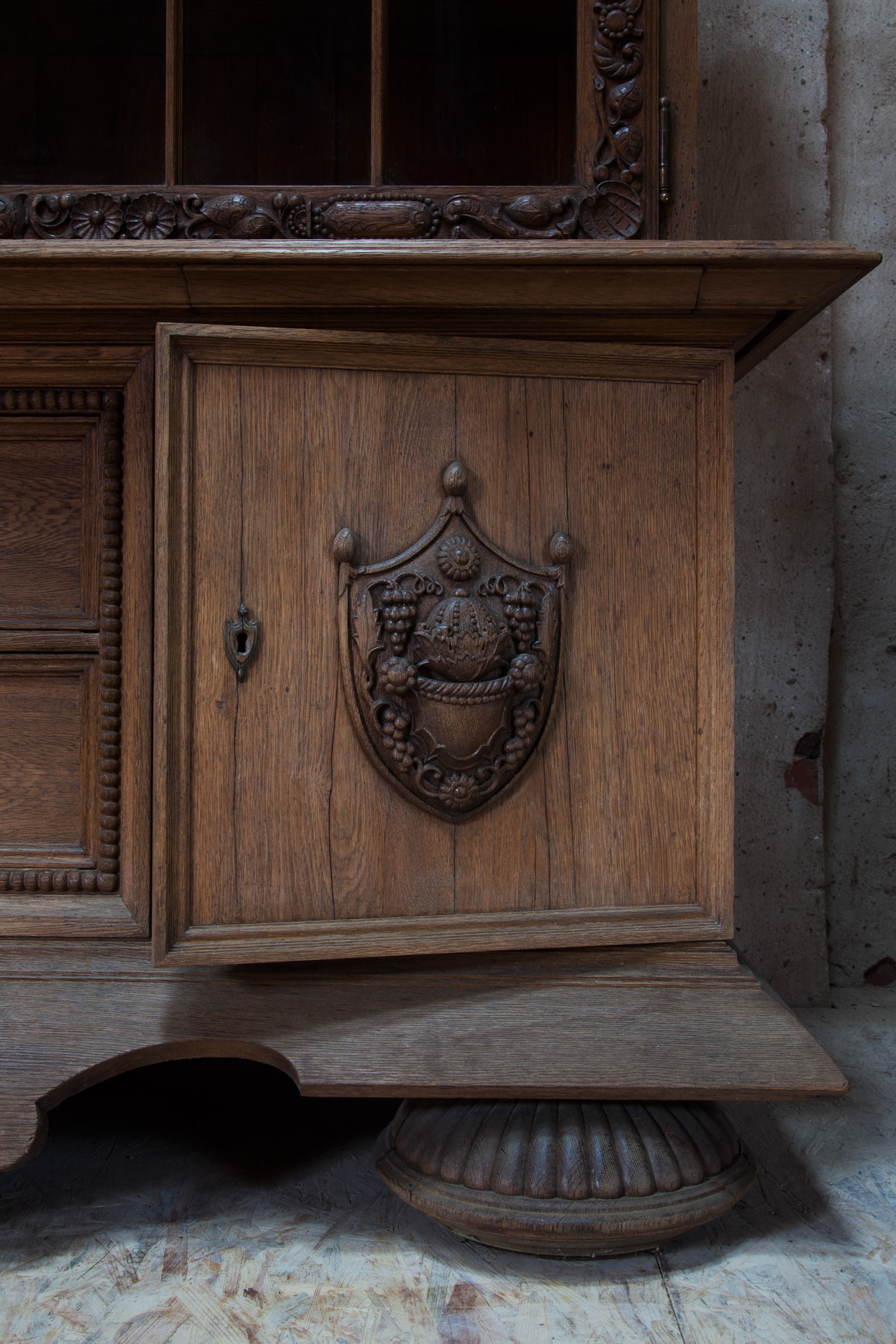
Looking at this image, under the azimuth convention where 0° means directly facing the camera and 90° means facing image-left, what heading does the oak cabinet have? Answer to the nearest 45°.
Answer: approximately 0°
